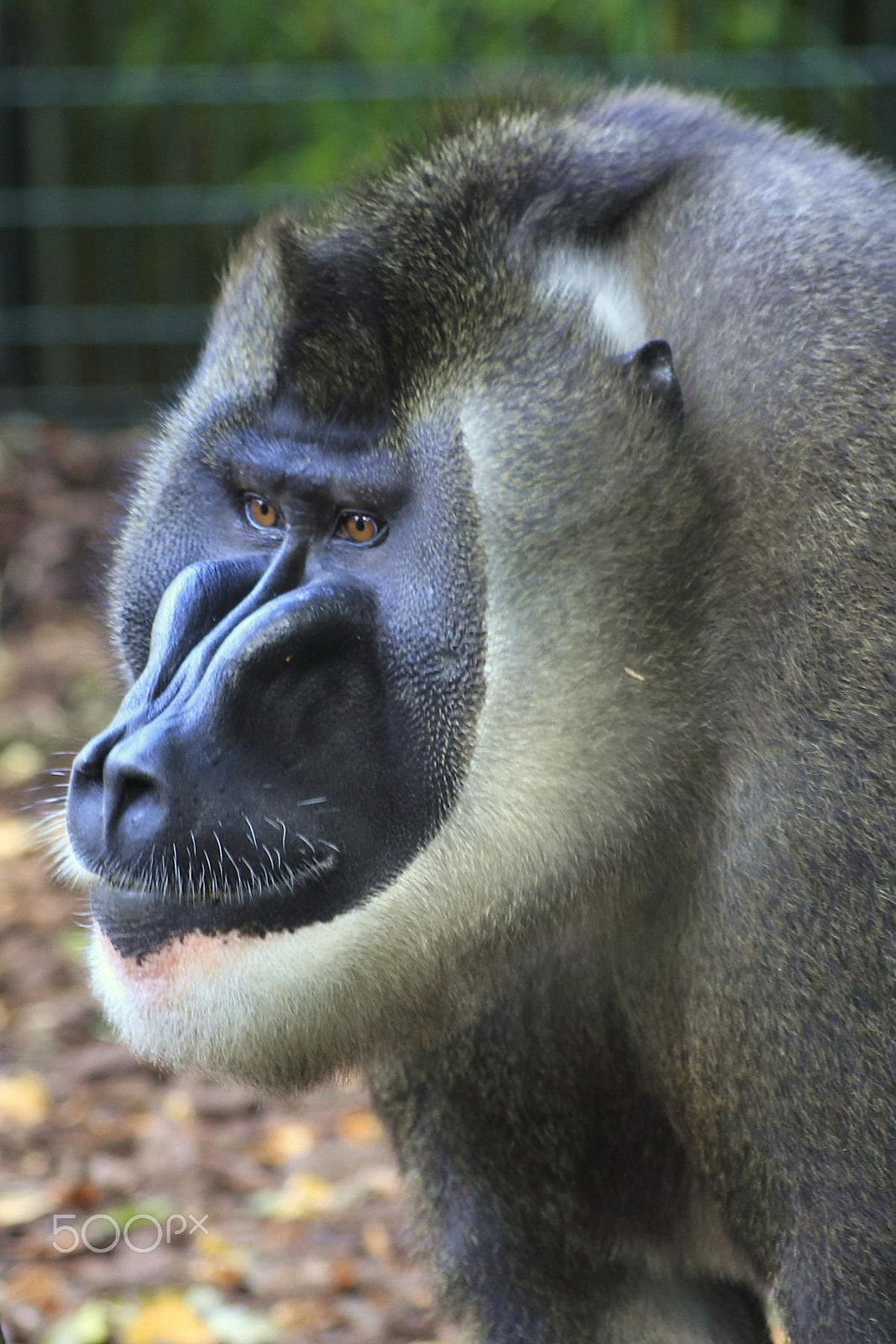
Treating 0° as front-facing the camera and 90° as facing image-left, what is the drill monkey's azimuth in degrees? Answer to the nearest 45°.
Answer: approximately 45°
